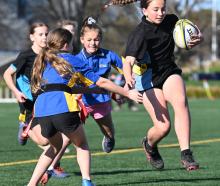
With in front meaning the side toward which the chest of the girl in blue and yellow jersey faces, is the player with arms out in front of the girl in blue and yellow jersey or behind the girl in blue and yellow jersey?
in front

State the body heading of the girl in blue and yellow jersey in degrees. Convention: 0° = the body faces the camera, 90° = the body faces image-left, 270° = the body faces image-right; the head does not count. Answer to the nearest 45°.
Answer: approximately 225°

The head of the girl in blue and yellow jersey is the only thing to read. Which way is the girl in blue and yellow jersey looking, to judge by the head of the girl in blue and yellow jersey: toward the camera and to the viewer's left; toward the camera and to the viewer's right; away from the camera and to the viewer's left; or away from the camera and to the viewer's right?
away from the camera and to the viewer's right
